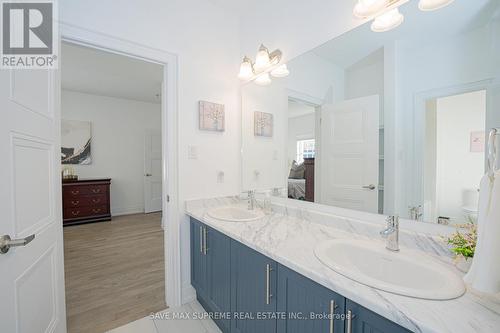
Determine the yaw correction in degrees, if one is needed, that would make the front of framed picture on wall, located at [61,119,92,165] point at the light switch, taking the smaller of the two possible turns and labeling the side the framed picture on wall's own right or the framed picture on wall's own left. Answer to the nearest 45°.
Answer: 0° — it already faces it

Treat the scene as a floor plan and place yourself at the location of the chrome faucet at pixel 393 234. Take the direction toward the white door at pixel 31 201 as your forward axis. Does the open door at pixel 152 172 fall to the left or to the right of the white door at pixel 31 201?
right

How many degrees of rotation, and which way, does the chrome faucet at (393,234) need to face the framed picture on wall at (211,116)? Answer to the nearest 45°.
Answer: approximately 45° to its right

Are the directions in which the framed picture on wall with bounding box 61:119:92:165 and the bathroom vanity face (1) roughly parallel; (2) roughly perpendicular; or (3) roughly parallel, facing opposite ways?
roughly perpendicular

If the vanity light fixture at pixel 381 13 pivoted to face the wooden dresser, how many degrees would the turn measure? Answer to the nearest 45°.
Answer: approximately 45° to its right

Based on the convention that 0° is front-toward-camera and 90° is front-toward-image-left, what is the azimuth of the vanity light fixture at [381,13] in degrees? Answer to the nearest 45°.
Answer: approximately 45°
